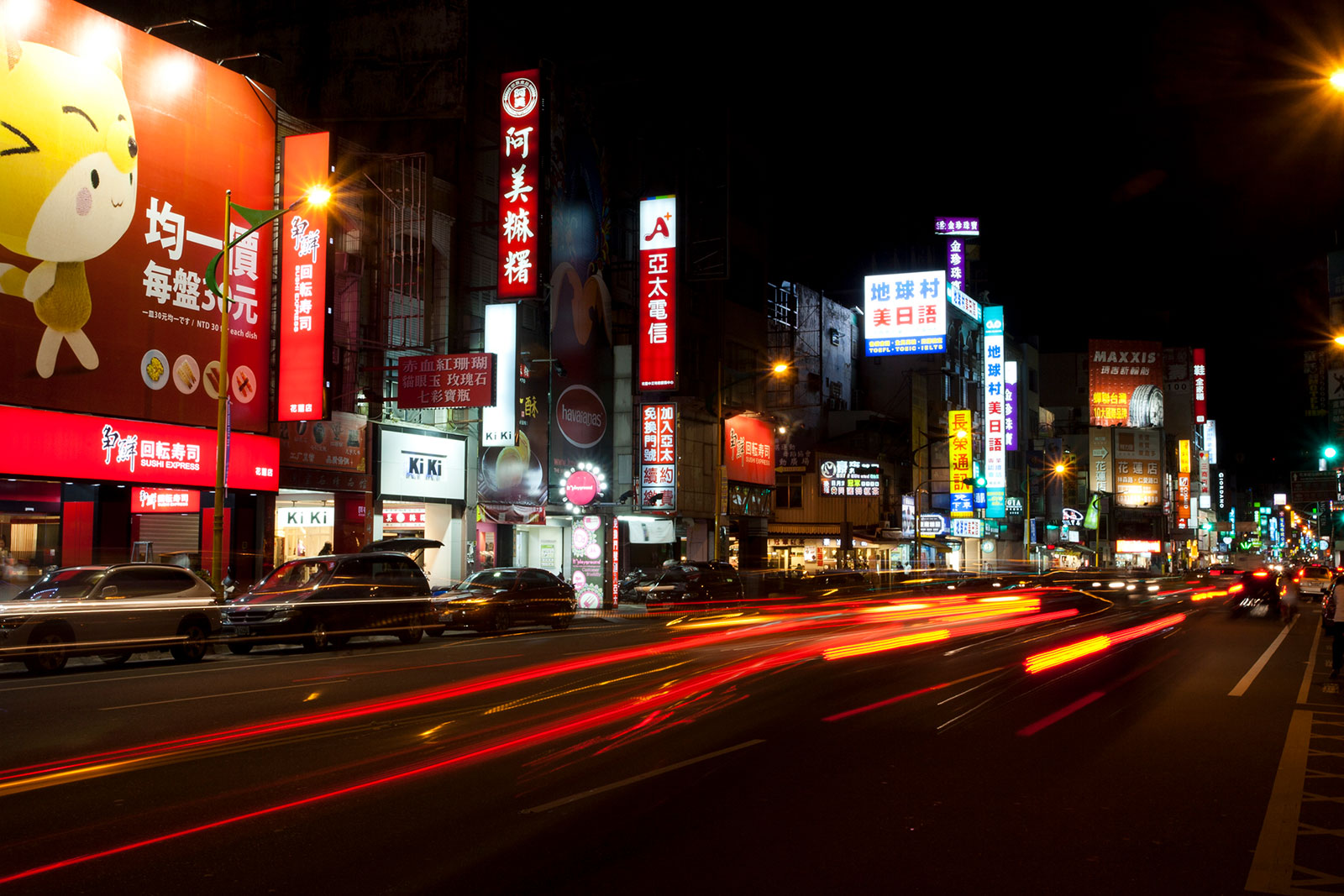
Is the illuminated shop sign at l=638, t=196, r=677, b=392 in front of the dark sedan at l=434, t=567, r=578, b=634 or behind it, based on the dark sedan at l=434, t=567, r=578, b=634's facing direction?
behind

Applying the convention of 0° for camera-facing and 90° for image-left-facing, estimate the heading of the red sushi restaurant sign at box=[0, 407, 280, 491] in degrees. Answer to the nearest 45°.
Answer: approximately 315°

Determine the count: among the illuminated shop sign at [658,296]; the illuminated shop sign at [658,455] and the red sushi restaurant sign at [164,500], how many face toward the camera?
3

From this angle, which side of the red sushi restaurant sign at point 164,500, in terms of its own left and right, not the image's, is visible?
front

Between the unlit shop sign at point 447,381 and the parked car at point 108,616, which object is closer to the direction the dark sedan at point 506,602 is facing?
the parked car

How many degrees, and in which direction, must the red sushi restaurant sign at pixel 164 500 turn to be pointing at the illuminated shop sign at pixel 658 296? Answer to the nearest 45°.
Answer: approximately 135° to its left

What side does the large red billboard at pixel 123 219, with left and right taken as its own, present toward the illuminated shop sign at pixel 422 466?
left

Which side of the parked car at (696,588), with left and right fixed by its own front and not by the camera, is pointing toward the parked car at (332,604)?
front

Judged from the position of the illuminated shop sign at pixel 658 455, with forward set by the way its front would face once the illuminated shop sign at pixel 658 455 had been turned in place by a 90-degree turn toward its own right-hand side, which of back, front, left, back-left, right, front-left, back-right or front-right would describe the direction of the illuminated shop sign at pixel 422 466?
front-left

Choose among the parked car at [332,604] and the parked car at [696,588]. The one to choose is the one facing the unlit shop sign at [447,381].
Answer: the parked car at [696,588]

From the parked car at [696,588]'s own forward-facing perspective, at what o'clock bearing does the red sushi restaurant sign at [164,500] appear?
The red sushi restaurant sign is roughly at 12 o'clock from the parked car.

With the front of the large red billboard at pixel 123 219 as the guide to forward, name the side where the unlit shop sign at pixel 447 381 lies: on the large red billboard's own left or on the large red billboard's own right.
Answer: on the large red billboard's own left

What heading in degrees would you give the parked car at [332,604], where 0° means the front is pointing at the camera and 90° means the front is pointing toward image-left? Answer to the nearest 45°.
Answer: approximately 45°

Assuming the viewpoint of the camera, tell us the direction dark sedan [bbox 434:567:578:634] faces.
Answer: facing the viewer and to the left of the viewer
